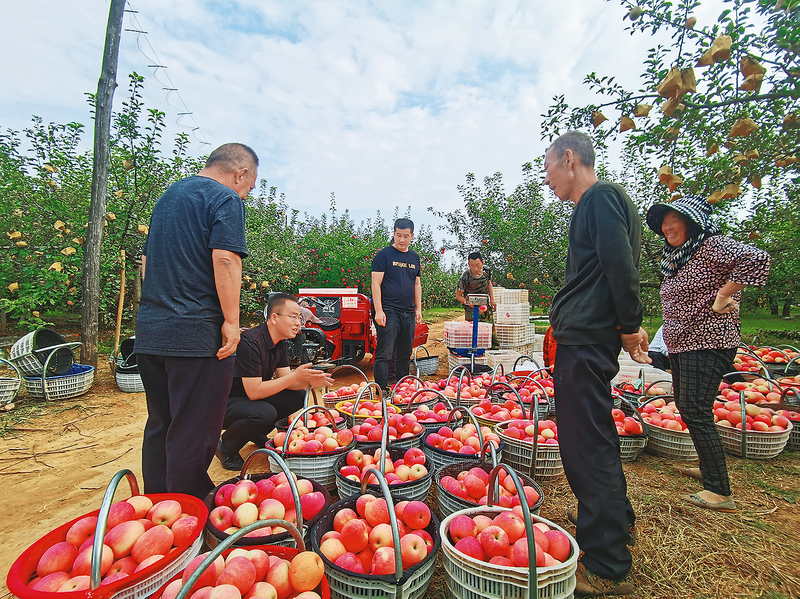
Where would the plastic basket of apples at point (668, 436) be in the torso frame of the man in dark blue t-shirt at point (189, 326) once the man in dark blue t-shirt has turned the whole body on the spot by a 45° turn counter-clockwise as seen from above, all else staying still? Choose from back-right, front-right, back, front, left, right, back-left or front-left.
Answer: right

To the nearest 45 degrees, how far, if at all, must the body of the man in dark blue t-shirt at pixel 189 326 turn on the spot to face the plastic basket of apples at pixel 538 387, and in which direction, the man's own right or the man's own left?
approximately 45° to the man's own right

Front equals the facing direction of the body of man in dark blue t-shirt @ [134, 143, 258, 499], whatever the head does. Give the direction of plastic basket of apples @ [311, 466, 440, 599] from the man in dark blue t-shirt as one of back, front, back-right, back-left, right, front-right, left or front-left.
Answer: right

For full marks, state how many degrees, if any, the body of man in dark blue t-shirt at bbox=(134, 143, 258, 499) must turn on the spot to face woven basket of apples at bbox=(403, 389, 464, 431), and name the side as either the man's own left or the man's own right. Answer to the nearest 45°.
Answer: approximately 45° to the man's own right

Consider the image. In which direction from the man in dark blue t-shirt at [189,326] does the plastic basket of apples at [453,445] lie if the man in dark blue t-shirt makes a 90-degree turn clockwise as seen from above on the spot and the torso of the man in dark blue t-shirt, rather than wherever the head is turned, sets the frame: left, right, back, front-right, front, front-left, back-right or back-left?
front-left

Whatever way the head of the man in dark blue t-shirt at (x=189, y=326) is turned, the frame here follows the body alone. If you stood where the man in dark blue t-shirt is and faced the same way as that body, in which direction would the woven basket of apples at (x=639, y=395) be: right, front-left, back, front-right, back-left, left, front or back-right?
front-right

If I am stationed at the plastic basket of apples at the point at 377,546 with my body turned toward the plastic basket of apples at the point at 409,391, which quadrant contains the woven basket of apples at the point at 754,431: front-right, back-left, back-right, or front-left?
front-right

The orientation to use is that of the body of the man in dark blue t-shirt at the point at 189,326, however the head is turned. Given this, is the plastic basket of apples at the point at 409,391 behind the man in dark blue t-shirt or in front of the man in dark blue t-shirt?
in front

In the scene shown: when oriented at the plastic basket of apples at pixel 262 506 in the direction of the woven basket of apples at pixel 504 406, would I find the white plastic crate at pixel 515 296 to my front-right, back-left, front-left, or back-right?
front-left

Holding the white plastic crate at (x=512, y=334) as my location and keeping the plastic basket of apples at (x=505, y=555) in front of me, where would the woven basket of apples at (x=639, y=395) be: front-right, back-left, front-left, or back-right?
front-left

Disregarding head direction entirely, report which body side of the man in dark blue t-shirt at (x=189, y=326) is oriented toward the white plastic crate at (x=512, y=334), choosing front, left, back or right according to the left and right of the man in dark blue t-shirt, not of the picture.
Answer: front

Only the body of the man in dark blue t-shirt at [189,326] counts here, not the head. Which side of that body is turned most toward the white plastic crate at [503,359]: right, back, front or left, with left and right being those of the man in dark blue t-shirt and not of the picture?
front

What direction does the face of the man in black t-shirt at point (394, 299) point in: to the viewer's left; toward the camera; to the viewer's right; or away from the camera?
toward the camera

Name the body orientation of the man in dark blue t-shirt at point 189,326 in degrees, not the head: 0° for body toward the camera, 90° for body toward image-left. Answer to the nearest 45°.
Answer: approximately 225°
